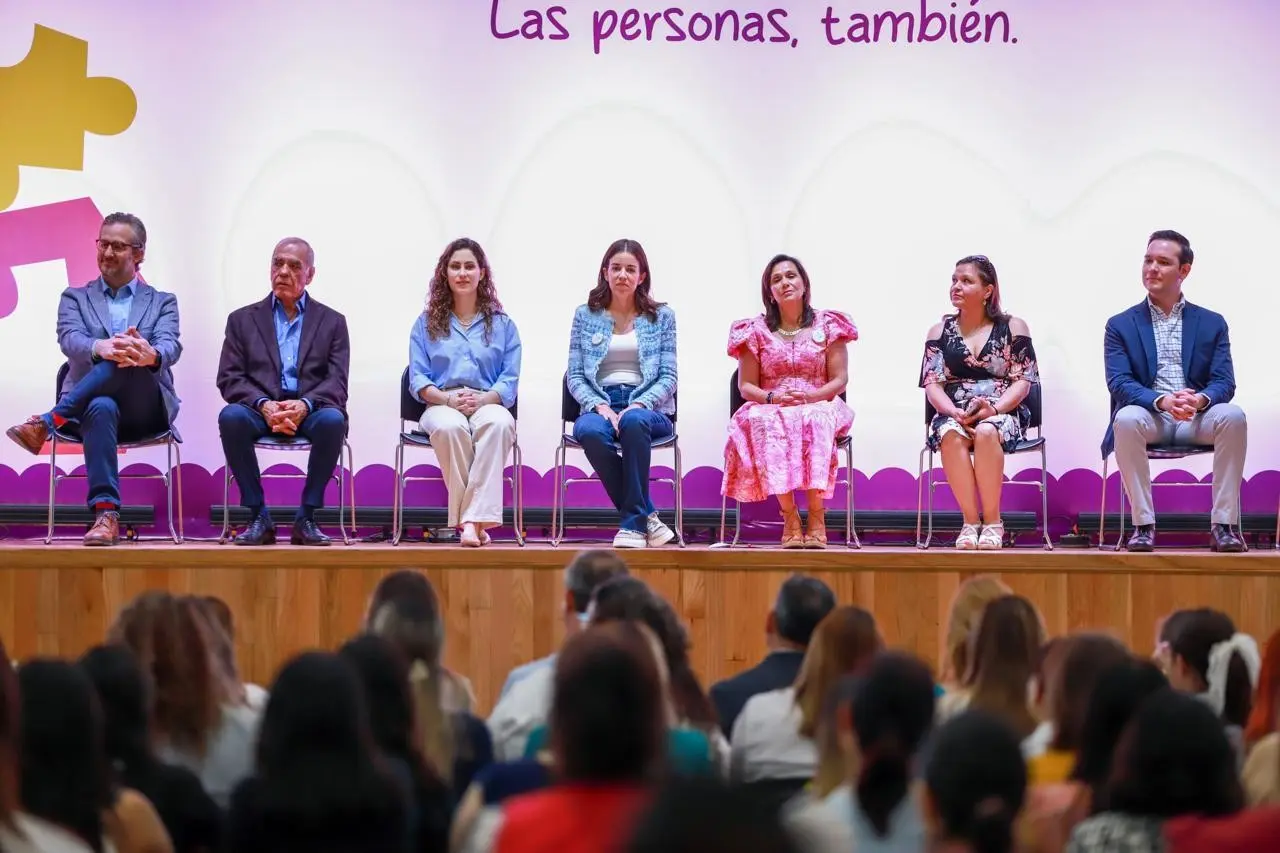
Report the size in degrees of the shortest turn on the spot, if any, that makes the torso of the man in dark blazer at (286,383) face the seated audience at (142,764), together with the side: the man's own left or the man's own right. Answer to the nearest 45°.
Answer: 0° — they already face them

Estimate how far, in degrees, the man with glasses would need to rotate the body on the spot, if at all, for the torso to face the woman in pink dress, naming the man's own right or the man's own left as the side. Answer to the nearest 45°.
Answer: approximately 90° to the man's own left

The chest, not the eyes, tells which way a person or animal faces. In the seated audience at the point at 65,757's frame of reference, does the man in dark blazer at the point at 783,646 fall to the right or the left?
on their right

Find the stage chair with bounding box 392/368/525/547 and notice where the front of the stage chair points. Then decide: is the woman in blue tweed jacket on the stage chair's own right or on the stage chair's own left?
on the stage chair's own left

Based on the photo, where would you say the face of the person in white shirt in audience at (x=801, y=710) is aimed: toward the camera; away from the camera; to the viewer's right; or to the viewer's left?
away from the camera

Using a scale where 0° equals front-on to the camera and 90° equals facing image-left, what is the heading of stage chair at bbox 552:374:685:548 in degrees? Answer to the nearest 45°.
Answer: approximately 0°

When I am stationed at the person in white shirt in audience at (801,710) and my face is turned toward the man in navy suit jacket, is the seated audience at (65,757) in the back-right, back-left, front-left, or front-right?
back-left

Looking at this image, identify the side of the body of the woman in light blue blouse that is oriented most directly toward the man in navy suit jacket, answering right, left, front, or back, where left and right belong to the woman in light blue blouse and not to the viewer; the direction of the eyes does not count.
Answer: left

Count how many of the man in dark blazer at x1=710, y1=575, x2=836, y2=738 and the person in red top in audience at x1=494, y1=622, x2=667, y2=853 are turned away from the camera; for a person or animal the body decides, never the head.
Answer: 2

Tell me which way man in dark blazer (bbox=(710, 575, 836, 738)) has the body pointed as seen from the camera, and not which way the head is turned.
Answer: away from the camera

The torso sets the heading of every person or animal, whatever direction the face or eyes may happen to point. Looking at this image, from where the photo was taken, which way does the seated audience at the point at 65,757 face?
away from the camera
